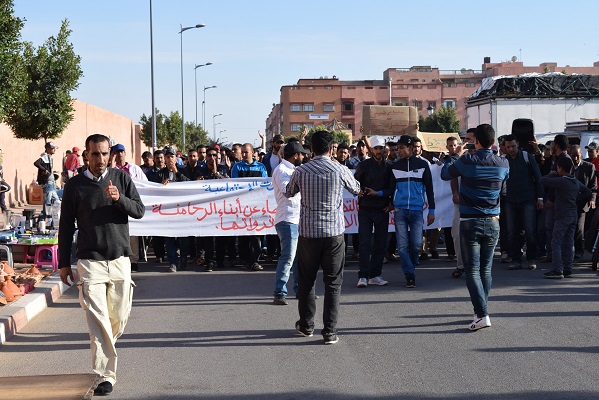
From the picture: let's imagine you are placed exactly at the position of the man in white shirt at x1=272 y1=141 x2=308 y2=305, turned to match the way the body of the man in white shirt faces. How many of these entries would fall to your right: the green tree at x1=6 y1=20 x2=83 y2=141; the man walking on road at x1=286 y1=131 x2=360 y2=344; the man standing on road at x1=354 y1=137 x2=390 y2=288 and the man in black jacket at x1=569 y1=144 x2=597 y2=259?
1

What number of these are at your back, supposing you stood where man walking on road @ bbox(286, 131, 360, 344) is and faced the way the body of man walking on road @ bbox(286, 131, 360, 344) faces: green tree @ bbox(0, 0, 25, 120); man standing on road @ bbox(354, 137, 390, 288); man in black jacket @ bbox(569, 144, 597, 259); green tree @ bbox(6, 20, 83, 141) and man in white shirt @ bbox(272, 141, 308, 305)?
0

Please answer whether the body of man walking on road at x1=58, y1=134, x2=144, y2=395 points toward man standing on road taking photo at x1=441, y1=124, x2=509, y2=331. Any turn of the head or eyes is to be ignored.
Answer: no

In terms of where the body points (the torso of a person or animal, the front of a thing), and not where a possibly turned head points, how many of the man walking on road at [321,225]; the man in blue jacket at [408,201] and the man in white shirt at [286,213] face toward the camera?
1

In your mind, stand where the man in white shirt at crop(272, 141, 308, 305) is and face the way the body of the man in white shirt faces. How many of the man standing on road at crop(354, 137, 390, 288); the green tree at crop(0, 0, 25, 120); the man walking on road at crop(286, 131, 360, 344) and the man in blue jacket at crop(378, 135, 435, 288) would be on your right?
1

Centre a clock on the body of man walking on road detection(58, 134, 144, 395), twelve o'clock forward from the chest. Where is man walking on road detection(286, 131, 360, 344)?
man walking on road detection(286, 131, 360, 344) is roughly at 8 o'clock from man walking on road detection(58, 134, 144, 395).

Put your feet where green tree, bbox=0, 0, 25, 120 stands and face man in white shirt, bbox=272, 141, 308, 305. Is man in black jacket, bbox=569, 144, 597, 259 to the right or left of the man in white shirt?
left

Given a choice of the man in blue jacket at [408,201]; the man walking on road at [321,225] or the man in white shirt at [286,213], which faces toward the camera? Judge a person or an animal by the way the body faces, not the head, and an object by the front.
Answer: the man in blue jacket

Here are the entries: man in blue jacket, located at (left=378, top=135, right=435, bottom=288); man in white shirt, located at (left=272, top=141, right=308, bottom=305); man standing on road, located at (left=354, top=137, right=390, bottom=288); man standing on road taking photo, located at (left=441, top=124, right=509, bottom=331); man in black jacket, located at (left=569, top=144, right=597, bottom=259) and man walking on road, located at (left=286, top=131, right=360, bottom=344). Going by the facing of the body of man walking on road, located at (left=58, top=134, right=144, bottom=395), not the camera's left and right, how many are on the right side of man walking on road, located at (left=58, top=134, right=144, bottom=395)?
0

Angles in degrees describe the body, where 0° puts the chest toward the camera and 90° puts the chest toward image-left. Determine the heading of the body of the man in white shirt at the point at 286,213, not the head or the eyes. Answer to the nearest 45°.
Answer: approximately 270°

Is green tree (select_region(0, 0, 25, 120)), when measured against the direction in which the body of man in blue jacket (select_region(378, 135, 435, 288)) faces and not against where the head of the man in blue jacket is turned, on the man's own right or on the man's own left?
on the man's own right

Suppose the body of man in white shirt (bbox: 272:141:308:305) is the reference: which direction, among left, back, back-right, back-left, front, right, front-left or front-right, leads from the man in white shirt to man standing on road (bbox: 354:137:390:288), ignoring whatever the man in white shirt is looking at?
front-left

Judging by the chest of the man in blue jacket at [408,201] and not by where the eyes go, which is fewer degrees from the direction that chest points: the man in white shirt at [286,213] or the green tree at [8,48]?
the man in white shirt

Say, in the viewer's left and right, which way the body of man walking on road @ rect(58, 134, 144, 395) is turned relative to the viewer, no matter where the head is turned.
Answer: facing the viewer

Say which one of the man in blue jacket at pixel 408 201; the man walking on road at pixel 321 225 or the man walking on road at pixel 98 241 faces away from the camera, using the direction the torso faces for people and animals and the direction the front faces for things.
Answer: the man walking on road at pixel 321 225

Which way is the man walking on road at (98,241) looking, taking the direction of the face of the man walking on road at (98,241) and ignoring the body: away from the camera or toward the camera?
toward the camera

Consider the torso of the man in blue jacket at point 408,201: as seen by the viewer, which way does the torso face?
toward the camera

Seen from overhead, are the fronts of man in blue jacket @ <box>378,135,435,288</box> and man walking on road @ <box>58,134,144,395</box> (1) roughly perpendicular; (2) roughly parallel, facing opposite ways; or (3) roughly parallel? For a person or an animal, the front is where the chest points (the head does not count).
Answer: roughly parallel

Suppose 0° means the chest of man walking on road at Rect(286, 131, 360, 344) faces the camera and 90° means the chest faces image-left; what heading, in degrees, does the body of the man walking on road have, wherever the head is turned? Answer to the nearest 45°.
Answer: approximately 180°

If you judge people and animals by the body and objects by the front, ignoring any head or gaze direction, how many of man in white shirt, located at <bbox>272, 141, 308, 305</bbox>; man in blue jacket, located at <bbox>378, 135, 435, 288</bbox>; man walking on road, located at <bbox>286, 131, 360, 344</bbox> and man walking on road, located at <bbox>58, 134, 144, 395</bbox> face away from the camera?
1

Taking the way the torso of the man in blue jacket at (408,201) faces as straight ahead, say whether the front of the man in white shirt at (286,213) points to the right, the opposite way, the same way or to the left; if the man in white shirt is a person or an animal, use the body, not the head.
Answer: to the left
